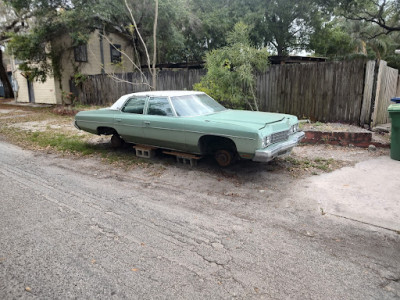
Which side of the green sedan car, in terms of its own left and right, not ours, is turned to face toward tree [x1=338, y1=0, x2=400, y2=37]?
left

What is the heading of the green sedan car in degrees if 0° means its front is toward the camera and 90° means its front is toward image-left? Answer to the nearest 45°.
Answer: approximately 315°

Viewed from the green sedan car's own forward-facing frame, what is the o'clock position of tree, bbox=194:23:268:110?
The tree is roughly at 8 o'clock from the green sedan car.

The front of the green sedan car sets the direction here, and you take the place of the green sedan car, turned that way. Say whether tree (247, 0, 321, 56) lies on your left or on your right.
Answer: on your left

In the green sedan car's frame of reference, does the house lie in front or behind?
behind
